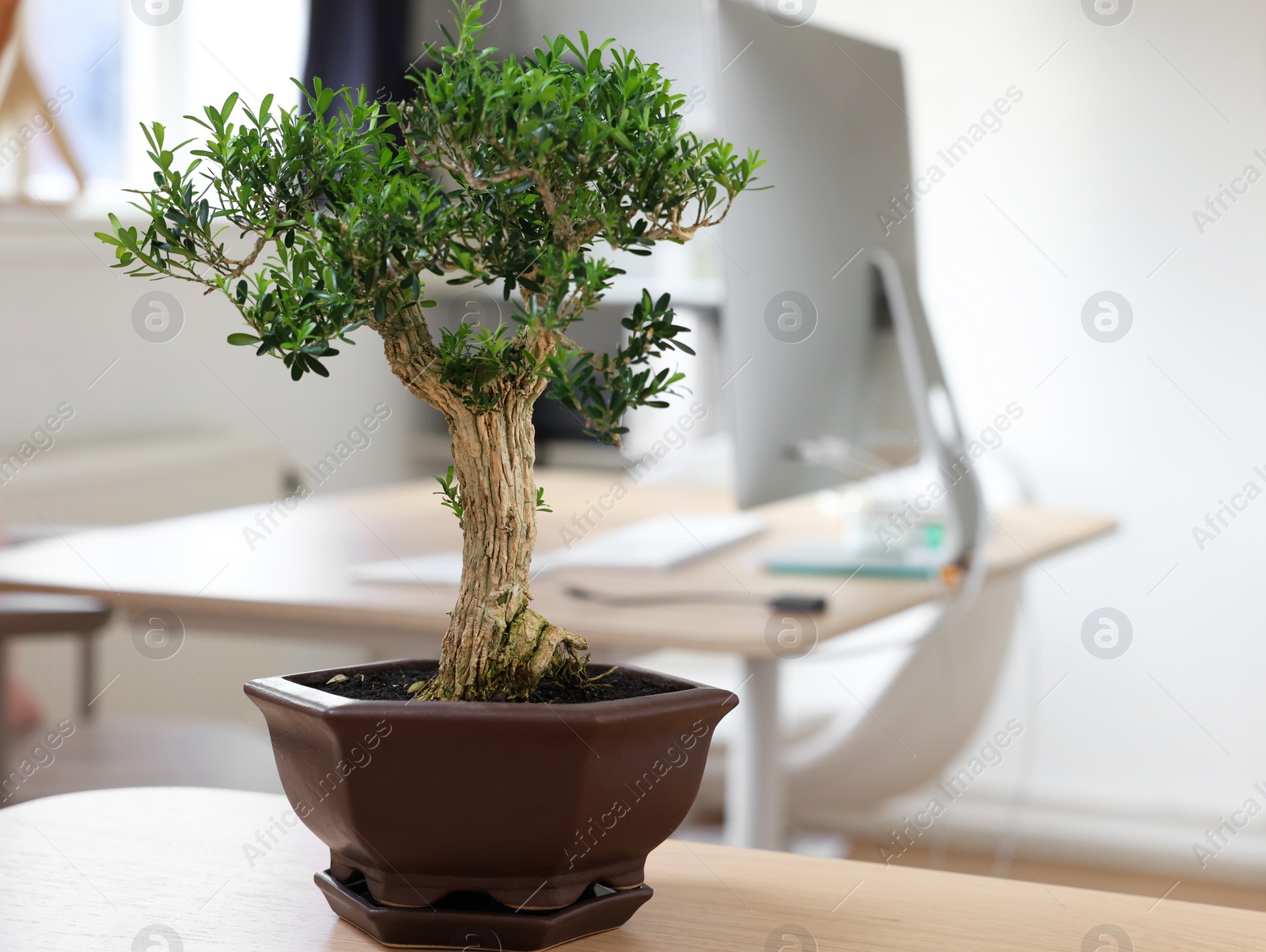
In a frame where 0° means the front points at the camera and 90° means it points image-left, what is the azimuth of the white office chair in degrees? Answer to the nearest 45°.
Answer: approximately 90°

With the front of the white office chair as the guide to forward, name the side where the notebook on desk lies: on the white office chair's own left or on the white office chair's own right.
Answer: on the white office chair's own left

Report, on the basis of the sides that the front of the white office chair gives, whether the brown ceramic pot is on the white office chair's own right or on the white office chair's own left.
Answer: on the white office chair's own left

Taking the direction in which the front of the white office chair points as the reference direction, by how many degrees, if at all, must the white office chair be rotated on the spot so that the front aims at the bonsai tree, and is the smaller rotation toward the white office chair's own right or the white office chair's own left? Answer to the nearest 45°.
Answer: approximately 90° to the white office chair's own left
